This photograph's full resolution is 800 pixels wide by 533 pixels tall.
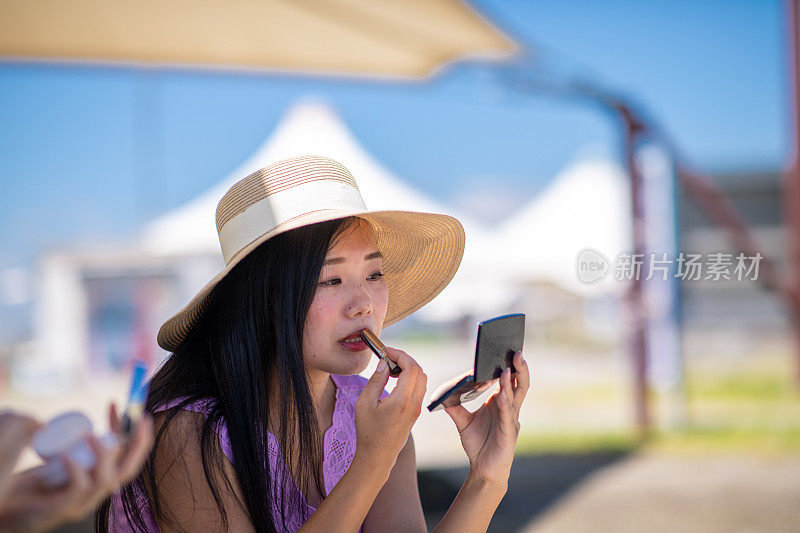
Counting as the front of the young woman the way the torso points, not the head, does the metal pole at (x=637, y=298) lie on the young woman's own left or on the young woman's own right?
on the young woman's own left

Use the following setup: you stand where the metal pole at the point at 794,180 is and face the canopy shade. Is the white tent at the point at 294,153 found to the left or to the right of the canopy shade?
right

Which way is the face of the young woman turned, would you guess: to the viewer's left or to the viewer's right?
to the viewer's right

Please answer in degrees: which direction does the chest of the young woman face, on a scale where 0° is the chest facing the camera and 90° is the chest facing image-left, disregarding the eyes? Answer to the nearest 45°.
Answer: approximately 315°

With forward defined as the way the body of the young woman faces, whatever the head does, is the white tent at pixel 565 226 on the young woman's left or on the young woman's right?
on the young woman's left

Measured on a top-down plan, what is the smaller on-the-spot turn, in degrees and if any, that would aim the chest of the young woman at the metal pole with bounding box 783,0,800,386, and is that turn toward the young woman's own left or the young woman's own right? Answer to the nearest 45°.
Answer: approximately 90° to the young woman's own left
